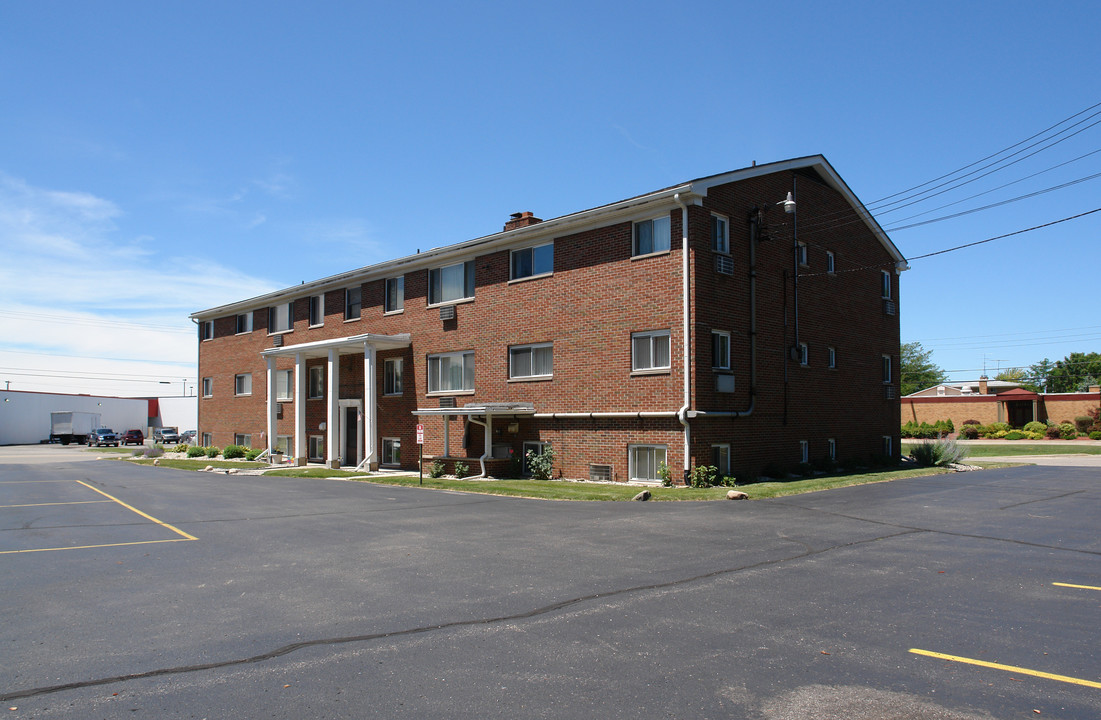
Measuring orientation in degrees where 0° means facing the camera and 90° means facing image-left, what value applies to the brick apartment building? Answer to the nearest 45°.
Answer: approximately 45°
